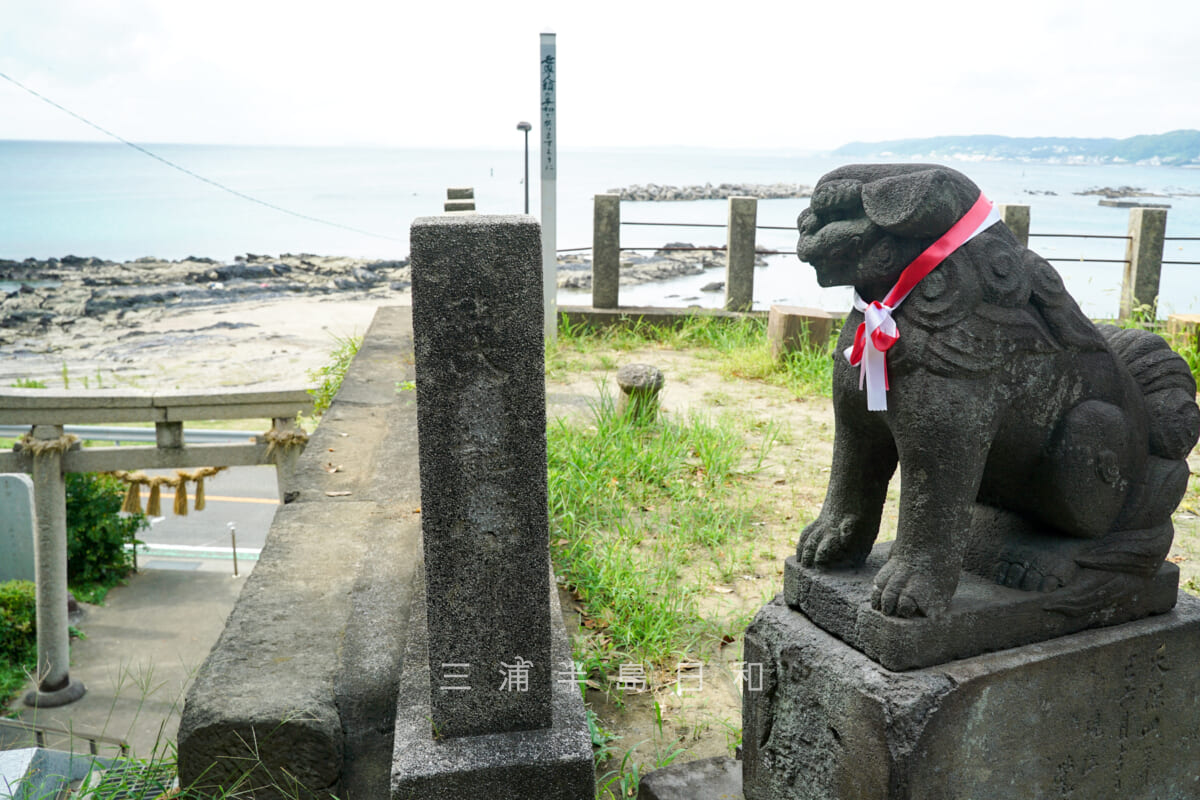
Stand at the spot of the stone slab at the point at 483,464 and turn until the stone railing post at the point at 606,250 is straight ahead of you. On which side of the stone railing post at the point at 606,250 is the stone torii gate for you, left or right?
left

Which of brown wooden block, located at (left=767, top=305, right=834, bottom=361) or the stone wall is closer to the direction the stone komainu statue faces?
the stone wall

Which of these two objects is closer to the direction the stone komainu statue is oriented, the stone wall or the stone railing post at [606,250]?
the stone wall

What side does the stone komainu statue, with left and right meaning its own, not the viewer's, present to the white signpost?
right

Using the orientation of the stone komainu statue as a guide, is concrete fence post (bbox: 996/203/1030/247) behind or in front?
behind

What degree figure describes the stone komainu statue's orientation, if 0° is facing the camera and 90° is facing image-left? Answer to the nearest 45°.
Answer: approximately 45°

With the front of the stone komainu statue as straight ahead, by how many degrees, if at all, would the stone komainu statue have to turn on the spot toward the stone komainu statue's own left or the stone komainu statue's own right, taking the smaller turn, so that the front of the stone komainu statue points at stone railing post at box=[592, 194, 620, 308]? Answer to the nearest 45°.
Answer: approximately 90° to the stone komainu statue's own right

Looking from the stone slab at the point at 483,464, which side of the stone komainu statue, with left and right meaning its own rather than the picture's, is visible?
front

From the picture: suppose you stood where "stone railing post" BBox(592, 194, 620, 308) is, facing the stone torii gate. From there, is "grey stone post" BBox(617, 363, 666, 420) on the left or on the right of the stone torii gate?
left

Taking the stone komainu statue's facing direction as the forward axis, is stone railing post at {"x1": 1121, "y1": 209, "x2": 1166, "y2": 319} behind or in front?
behind

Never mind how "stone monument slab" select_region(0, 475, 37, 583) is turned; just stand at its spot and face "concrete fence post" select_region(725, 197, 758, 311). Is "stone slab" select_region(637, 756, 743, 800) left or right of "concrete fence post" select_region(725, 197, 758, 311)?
right
